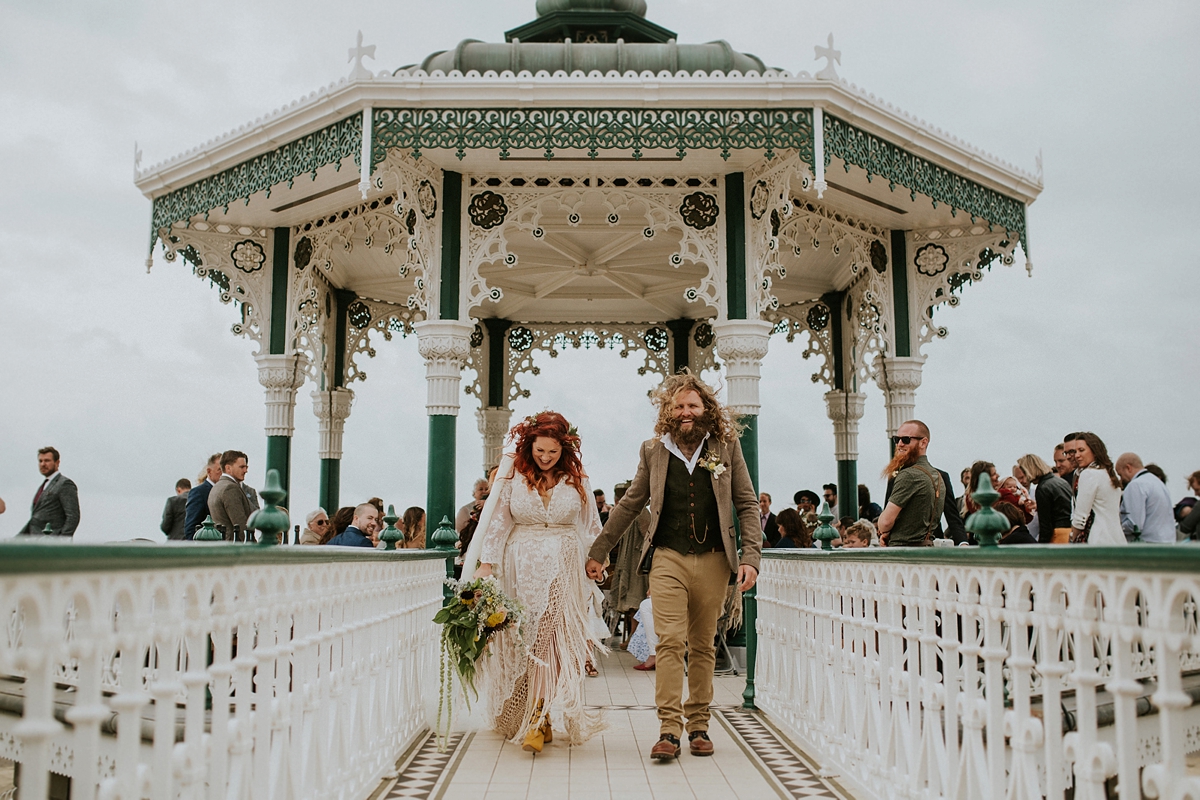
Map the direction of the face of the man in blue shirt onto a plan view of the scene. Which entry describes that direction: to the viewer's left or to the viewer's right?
to the viewer's left

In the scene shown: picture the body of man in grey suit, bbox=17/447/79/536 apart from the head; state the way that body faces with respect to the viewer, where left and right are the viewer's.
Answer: facing the viewer and to the left of the viewer

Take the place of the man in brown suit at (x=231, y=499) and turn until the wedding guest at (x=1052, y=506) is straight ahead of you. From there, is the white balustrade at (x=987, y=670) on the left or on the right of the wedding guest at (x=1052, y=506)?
right

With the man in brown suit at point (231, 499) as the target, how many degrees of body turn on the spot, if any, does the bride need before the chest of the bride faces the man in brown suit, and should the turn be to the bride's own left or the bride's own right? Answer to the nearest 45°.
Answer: approximately 135° to the bride's own right

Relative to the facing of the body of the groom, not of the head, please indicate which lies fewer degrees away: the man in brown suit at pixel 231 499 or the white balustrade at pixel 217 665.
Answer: the white balustrade

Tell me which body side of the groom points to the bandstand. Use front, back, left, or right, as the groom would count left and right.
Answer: back

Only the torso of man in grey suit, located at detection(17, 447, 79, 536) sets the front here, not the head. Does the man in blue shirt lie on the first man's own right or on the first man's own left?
on the first man's own left

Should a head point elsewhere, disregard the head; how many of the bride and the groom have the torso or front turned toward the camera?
2

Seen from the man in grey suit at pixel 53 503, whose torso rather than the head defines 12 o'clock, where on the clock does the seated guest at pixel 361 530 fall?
The seated guest is roughly at 9 o'clock from the man in grey suit.

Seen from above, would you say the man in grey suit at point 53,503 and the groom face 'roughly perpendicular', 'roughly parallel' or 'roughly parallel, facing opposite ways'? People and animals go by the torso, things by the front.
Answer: roughly parallel

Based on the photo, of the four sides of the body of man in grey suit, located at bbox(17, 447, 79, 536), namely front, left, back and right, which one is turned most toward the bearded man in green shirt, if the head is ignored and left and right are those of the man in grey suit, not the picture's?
left

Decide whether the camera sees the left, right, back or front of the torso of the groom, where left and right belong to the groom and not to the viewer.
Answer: front

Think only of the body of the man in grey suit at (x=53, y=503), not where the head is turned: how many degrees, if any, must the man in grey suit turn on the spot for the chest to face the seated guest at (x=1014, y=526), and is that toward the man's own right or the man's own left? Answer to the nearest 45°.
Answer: approximately 90° to the man's own left

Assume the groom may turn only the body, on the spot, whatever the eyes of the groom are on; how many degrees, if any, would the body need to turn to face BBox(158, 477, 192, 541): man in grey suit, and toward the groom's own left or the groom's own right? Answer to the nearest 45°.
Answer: approximately 135° to the groom's own right
